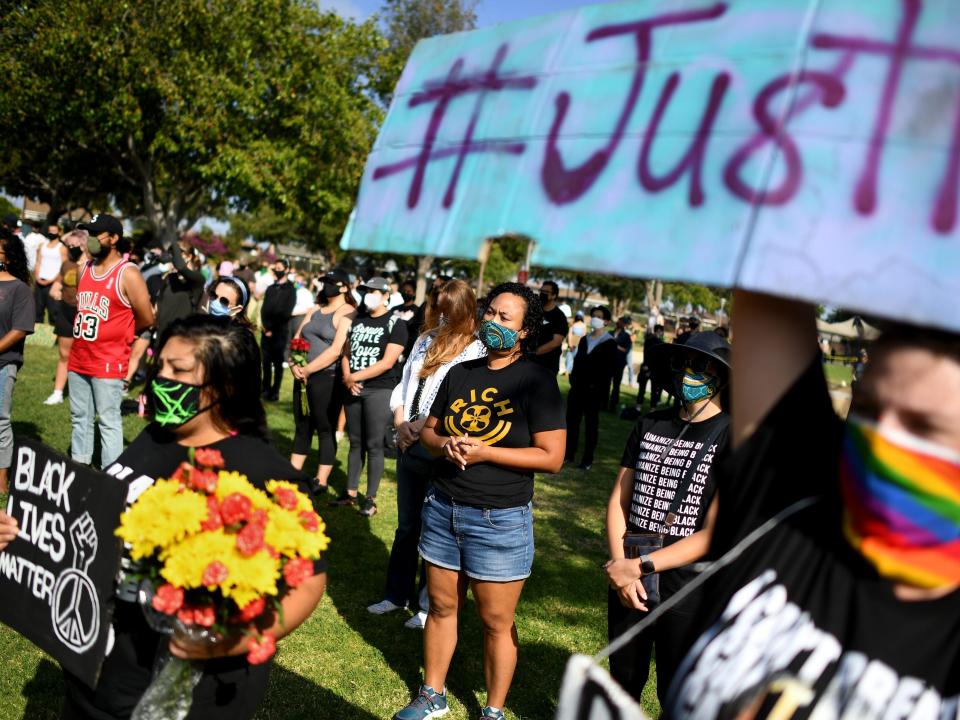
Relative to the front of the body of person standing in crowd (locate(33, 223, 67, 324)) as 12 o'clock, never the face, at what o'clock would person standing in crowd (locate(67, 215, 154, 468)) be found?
person standing in crowd (locate(67, 215, 154, 468)) is roughly at 12 o'clock from person standing in crowd (locate(33, 223, 67, 324)).

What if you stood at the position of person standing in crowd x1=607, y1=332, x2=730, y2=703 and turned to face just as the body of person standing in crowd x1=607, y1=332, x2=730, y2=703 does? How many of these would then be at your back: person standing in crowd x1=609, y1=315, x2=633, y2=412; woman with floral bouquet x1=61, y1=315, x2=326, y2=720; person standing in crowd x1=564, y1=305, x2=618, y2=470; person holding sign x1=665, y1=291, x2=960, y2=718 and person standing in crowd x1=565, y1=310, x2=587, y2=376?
3

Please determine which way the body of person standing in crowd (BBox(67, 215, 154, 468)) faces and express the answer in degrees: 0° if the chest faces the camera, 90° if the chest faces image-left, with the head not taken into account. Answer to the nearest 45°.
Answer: approximately 45°

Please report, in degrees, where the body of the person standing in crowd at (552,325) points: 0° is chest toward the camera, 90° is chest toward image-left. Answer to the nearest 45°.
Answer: approximately 45°

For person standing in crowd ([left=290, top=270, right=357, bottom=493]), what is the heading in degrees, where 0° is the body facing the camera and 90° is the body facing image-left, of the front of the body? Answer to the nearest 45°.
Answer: approximately 45°

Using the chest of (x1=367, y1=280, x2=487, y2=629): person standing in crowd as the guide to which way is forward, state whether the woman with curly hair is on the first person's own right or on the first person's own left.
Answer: on the first person's own left

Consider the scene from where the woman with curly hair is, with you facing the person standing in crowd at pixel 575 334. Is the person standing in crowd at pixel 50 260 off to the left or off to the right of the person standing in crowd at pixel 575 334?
left

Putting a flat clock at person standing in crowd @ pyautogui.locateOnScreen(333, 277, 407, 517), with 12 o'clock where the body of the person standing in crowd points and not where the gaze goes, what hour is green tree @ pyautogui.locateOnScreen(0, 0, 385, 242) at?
The green tree is roughly at 4 o'clock from the person standing in crowd.

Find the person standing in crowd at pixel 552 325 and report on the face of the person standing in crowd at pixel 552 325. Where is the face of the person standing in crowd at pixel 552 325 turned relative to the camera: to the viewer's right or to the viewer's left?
to the viewer's left
